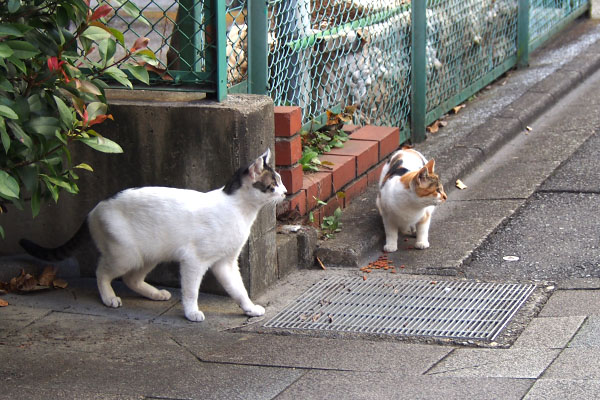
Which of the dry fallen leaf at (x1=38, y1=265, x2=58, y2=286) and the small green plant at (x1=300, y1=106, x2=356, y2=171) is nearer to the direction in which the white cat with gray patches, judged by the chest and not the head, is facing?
the small green plant

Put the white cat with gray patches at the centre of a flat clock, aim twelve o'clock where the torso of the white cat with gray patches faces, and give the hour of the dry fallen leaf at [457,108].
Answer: The dry fallen leaf is roughly at 10 o'clock from the white cat with gray patches.

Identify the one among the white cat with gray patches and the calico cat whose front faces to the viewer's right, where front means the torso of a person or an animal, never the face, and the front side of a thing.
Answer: the white cat with gray patches

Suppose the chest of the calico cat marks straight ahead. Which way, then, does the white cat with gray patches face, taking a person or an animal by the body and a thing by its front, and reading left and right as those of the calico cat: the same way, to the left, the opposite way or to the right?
to the left

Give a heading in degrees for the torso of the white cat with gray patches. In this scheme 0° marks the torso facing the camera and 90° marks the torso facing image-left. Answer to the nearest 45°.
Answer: approximately 270°

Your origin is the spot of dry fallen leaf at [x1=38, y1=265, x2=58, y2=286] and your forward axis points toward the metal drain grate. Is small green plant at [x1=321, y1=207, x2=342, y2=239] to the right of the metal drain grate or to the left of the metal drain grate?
left

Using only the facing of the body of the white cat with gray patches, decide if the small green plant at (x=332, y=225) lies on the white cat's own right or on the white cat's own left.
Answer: on the white cat's own left

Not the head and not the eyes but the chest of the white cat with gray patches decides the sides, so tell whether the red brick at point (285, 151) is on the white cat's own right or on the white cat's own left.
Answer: on the white cat's own left

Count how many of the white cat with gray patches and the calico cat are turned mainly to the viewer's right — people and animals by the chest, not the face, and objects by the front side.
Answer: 1

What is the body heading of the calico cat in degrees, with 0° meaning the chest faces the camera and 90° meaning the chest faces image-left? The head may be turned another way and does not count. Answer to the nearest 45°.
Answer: approximately 0°

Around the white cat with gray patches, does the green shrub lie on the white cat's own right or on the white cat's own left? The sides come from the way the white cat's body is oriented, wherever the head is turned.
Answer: on the white cat's own left
